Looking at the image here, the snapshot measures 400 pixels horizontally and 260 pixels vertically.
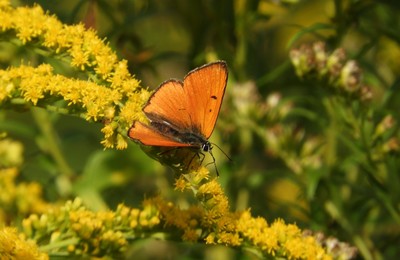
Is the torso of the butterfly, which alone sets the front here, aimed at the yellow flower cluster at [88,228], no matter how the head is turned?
no

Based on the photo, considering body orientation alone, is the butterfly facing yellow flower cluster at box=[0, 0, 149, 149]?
no
